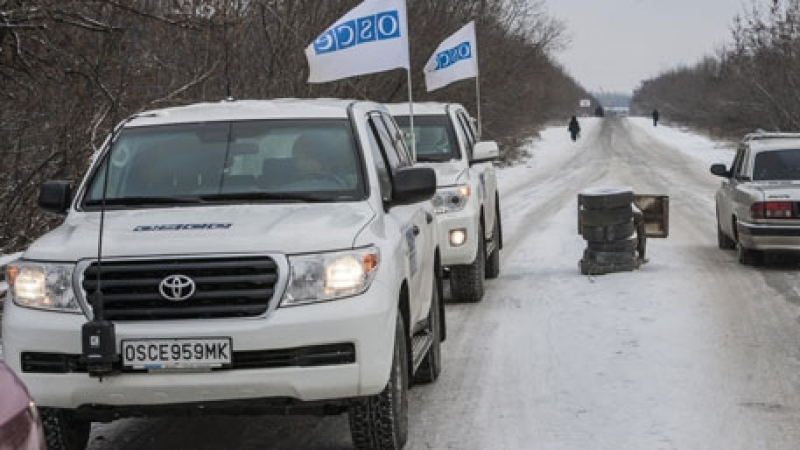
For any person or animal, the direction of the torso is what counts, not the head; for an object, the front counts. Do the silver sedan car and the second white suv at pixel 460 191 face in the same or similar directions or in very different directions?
very different directions

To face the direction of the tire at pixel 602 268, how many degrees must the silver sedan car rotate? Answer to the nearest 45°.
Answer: approximately 135° to its left

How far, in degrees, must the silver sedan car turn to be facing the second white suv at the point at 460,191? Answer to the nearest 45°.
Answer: approximately 135° to its left

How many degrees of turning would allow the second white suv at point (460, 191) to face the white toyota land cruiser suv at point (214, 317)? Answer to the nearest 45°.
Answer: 0° — it already faces it

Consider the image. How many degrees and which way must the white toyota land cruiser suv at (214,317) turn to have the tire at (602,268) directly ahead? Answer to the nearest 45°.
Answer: approximately 135° to its left

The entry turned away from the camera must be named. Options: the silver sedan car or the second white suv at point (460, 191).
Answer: the silver sedan car

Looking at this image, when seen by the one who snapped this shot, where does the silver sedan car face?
facing away from the viewer

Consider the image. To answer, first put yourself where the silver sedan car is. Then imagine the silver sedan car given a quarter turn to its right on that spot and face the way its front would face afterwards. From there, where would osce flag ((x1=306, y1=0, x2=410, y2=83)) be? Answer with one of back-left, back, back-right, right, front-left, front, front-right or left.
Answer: back-right

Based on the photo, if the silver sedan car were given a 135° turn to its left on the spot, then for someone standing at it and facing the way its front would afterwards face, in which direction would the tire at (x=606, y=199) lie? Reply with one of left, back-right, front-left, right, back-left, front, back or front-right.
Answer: front
